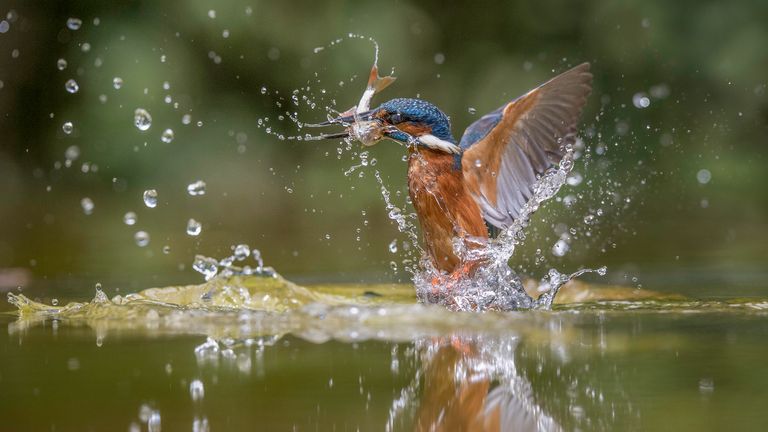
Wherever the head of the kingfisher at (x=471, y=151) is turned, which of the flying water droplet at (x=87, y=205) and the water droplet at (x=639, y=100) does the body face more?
the flying water droplet

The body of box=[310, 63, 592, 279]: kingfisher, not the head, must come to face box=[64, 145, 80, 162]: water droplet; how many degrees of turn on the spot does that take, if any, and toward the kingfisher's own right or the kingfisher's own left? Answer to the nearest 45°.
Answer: approximately 45° to the kingfisher's own right

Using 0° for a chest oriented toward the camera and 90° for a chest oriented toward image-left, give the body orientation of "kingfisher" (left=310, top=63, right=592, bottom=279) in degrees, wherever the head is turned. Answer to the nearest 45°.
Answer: approximately 90°

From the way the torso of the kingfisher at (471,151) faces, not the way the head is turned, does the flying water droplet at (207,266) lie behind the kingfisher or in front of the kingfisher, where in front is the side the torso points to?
in front

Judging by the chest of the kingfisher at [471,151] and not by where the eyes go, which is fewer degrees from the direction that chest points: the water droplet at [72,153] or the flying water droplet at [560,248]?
the water droplet
